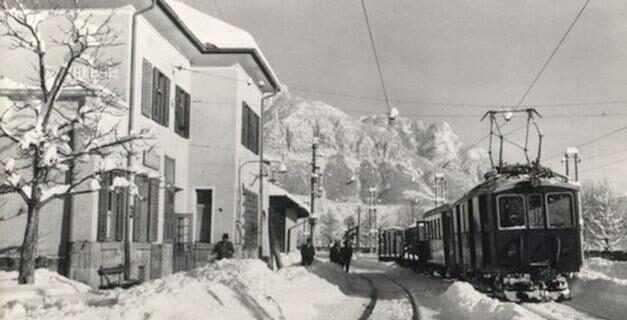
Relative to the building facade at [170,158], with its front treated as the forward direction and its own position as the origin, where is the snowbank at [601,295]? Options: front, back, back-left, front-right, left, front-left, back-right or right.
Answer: front

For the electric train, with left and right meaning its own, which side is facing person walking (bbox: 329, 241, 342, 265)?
back

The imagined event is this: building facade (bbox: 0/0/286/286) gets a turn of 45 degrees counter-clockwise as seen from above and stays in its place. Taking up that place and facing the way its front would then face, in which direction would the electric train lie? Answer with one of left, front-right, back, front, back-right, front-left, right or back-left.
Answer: front-right

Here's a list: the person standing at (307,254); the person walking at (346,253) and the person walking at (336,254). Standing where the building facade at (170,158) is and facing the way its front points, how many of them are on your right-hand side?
0

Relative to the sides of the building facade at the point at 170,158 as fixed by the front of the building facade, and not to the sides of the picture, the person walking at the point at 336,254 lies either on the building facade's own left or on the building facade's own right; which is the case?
on the building facade's own left

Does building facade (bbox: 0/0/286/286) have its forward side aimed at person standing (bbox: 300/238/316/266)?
no

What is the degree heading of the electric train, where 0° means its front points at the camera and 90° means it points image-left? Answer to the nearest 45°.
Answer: approximately 315°

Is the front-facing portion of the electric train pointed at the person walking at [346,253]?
no

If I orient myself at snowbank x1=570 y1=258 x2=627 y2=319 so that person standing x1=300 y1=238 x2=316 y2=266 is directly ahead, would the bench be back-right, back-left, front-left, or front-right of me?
front-left

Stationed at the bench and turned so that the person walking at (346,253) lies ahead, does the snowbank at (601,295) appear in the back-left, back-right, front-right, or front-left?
front-right

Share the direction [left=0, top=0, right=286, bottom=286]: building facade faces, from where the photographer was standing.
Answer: facing the viewer and to the right of the viewer

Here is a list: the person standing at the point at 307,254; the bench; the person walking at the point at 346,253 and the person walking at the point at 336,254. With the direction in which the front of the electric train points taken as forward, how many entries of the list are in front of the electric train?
0
